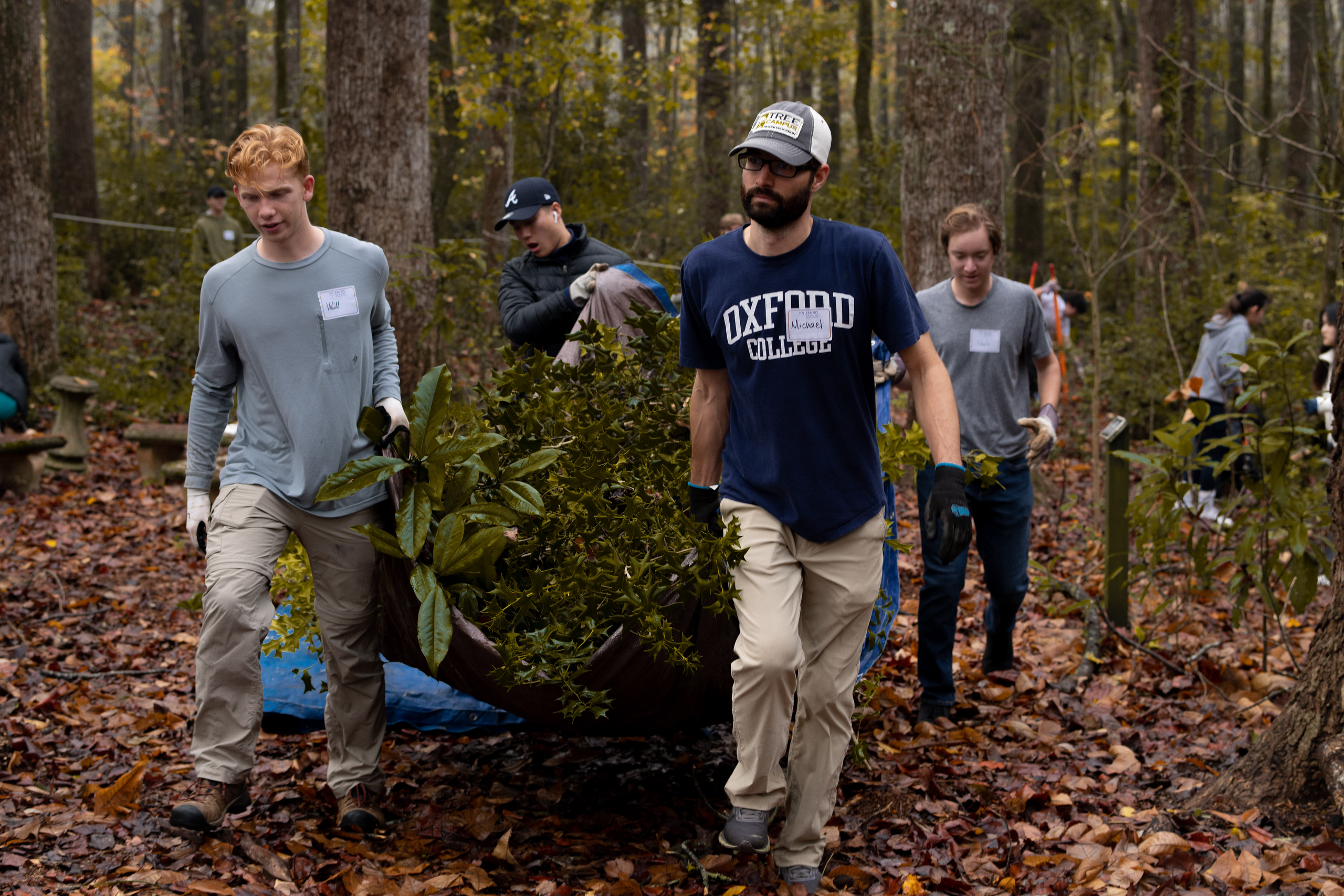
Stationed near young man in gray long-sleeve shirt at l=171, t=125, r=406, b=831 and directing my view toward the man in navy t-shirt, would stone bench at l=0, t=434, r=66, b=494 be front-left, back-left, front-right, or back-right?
back-left

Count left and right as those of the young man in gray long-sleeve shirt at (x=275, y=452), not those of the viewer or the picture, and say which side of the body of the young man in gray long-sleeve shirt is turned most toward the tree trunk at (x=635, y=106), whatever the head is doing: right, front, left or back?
back

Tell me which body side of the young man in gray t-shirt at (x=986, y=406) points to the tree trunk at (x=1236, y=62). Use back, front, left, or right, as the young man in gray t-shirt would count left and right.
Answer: back

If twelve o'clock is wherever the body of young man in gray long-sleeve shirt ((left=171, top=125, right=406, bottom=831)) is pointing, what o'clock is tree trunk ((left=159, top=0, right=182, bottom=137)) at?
The tree trunk is roughly at 6 o'clock from the young man in gray long-sleeve shirt.

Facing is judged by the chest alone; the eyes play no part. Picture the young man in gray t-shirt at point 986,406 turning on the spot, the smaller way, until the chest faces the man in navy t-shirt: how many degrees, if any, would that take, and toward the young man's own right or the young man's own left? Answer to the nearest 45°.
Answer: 0° — they already face them

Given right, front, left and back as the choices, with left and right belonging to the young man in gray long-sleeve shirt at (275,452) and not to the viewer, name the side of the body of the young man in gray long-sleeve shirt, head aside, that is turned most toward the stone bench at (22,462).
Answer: back

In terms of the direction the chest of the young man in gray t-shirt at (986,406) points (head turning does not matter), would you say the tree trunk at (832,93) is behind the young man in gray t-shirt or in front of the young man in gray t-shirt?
behind

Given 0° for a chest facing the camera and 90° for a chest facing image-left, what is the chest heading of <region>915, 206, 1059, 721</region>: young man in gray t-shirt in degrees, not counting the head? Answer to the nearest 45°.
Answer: approximately 0°

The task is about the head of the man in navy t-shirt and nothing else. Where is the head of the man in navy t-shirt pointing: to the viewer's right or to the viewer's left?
to the viewer's left

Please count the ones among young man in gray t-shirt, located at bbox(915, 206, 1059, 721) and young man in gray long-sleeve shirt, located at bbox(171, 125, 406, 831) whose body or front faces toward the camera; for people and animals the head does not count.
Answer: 2
